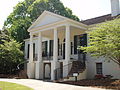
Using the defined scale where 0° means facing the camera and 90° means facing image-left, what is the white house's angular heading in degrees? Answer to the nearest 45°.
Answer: approximately 45°

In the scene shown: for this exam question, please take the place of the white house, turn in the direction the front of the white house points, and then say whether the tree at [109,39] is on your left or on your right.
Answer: on your left

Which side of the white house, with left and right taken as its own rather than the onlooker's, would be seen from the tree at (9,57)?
right

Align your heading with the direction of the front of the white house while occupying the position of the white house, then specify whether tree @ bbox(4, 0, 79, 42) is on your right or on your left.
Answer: on your right
